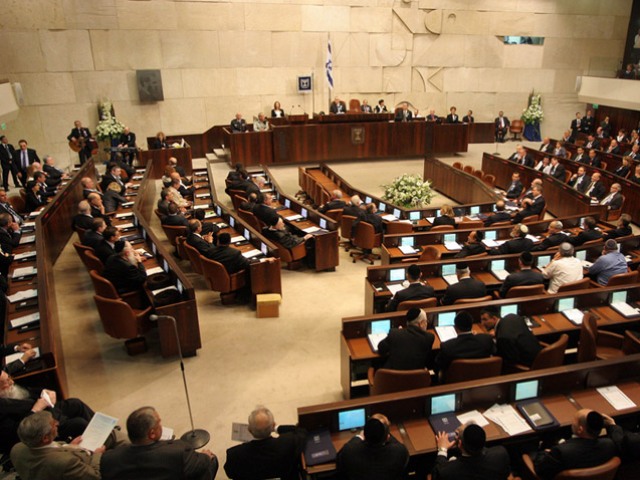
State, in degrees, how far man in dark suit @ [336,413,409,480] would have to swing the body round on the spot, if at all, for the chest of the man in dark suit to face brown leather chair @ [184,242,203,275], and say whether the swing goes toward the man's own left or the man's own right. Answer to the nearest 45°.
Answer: approximately 45° to the man's own left

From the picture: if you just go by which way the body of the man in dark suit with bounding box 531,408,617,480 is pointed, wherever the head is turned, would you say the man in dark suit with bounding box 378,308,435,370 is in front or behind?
in front

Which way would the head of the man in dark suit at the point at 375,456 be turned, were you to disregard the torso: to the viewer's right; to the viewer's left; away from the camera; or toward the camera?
away from the camera

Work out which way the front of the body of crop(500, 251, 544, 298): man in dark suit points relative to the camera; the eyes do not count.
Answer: away from the camera

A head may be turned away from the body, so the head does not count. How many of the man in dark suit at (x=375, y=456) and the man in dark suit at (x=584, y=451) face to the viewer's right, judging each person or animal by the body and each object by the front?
0

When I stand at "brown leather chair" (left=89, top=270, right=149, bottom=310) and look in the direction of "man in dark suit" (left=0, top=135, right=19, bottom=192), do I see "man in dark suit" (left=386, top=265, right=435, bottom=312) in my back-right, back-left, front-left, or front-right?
back-right

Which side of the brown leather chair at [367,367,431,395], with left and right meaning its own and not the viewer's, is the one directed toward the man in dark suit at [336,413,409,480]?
back

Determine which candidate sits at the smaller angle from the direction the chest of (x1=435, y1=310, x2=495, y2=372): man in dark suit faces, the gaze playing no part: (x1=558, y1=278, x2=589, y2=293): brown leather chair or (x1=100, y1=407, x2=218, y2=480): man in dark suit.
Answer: the brown leather chair

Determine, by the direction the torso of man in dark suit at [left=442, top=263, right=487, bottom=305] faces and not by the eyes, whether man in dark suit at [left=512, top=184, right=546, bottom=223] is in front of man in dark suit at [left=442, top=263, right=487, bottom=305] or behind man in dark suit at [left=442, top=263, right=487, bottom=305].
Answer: in front

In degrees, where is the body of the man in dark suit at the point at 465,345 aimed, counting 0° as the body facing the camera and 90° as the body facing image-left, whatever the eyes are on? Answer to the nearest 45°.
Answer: approximately 180°

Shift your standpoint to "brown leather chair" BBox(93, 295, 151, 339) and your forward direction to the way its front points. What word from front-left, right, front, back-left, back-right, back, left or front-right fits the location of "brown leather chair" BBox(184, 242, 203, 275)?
front

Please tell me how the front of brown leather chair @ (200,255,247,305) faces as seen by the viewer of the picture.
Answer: facing away from the viewer and to the right of the viewer

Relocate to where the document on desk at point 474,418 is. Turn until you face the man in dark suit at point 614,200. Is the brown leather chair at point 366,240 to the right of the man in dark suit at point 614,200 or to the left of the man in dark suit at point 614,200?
left

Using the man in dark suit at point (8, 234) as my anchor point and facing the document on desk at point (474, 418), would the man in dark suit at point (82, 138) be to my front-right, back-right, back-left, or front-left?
back-left

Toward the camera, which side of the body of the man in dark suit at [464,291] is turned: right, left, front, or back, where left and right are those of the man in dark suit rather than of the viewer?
back

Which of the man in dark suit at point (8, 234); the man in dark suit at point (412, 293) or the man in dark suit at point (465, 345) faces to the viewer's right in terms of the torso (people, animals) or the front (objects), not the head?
the man in dark suit at point (8, 234)

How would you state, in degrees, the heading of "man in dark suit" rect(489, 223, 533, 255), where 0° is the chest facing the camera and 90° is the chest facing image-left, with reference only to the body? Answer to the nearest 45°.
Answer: approximately 135°

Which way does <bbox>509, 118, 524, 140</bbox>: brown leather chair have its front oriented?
toward the camera

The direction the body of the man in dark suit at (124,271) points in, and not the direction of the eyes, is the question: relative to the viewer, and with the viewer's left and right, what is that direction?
facing away from the viewer and to the right of the viewer

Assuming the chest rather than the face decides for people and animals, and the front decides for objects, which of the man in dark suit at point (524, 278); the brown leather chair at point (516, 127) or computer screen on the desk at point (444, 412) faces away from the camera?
the man in dark suit

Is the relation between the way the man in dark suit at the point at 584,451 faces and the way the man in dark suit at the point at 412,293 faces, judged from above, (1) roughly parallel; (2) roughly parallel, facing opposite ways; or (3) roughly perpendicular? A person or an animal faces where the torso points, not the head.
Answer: roughly parallel
